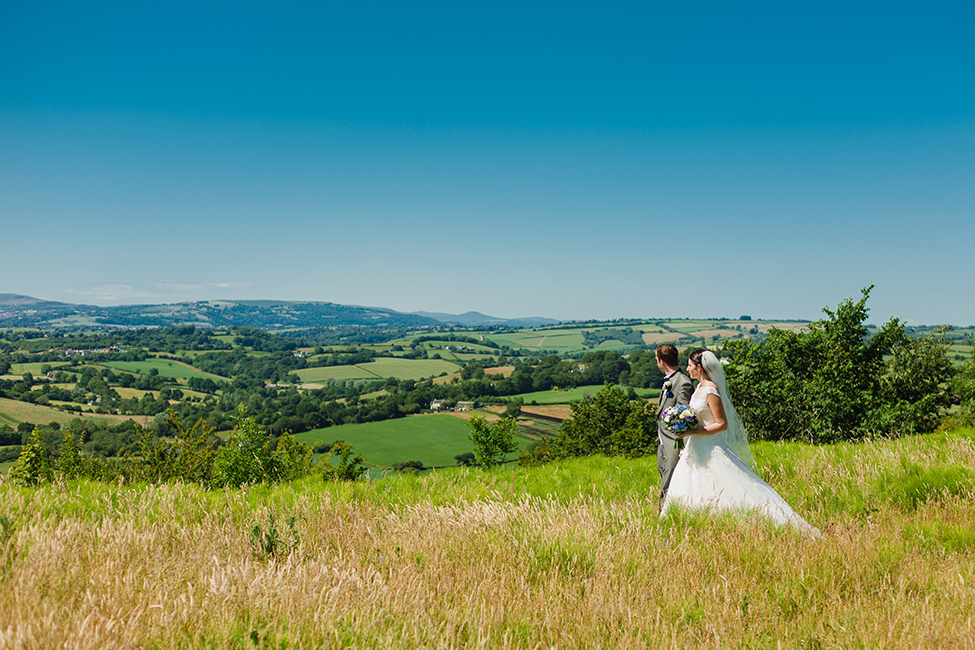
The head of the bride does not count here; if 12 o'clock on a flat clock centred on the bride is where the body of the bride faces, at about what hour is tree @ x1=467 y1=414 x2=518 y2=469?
The tree is roughly at 2 o'clock from the bride.

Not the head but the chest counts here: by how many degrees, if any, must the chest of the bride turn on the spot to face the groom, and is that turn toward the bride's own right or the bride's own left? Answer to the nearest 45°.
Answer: approximately 45° to the bride's own right

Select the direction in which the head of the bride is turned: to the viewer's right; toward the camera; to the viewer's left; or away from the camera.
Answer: to the viewer's left

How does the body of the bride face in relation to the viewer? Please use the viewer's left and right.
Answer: facing to the left of the viewer

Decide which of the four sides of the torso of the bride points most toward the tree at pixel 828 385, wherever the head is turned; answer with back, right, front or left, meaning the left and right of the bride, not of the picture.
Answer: right

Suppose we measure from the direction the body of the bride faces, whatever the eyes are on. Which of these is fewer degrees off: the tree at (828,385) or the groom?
the groom

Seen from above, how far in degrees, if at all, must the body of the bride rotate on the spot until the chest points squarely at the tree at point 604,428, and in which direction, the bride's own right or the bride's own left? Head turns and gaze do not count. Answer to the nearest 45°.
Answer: approximately 90° to the bride's own right
